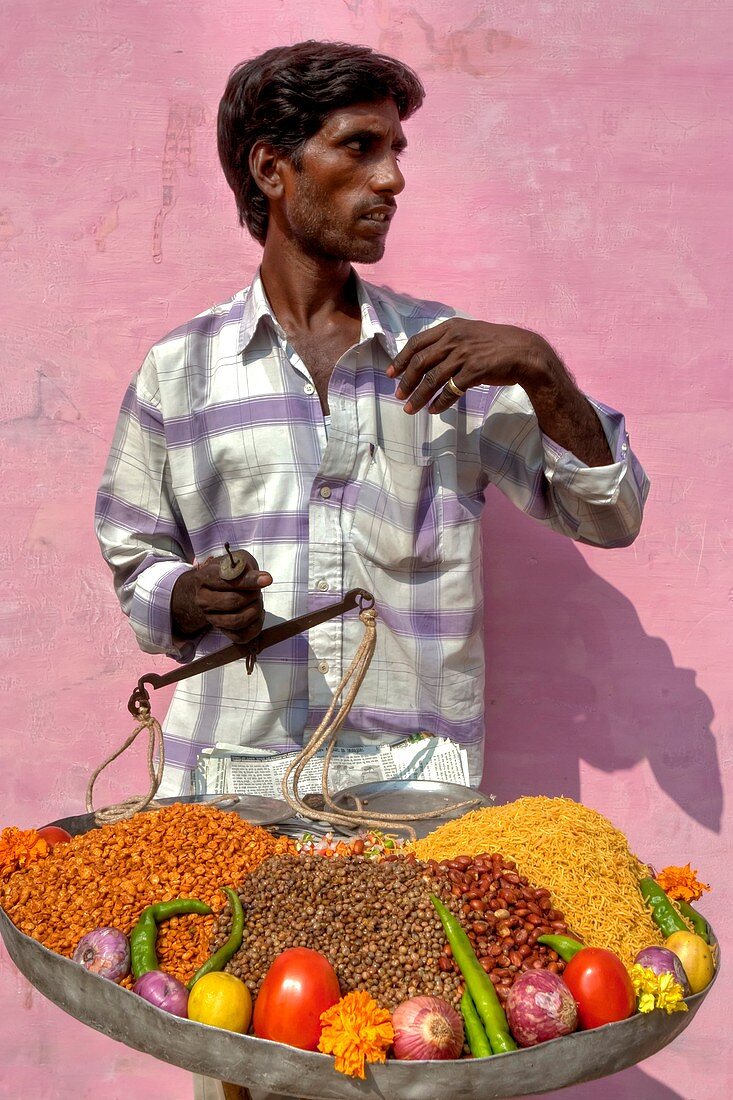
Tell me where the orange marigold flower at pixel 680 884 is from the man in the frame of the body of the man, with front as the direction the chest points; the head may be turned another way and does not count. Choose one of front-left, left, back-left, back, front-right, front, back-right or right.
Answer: front-left

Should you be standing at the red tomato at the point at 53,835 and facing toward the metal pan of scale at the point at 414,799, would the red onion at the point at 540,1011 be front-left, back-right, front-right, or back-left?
front-right

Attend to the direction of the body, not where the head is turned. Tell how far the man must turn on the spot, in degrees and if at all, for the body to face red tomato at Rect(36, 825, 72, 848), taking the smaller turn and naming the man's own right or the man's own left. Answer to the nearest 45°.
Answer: approximately 45° to the man's own right

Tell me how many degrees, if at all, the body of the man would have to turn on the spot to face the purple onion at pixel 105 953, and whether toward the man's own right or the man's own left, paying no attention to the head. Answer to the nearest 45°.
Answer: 0° — they already face it

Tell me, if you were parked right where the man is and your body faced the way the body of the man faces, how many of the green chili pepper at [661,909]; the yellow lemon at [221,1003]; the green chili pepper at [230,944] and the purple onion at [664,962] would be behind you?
0

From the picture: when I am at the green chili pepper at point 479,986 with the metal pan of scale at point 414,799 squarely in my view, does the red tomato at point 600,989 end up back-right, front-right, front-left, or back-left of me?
back-right

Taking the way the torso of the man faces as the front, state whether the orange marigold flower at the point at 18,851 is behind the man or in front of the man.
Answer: in front

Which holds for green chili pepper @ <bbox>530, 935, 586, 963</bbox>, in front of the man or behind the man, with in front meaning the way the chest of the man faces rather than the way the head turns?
in front

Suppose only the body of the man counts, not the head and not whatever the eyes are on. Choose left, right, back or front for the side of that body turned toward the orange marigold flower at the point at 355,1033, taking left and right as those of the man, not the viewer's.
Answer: front

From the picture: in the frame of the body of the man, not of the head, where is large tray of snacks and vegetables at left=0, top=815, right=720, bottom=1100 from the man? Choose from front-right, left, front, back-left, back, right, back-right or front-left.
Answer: front

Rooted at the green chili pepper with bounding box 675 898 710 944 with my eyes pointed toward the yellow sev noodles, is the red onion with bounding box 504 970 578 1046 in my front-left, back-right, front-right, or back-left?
front-left

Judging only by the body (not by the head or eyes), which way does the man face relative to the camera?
toward the camera

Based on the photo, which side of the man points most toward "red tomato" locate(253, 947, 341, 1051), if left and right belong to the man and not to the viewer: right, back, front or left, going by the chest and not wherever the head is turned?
front

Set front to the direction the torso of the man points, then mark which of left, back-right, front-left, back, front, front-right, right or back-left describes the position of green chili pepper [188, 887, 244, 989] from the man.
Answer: front

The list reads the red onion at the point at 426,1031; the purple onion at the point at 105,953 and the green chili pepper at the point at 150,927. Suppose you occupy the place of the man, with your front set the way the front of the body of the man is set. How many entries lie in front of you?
3

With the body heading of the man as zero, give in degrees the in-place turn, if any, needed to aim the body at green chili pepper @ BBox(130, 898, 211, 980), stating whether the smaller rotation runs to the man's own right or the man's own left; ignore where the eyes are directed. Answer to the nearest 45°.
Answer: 0° — they already face it

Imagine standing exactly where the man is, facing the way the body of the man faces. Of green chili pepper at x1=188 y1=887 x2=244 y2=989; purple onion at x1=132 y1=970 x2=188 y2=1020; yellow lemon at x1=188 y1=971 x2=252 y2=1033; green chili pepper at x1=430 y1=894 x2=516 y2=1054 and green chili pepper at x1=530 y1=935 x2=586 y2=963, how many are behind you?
0
